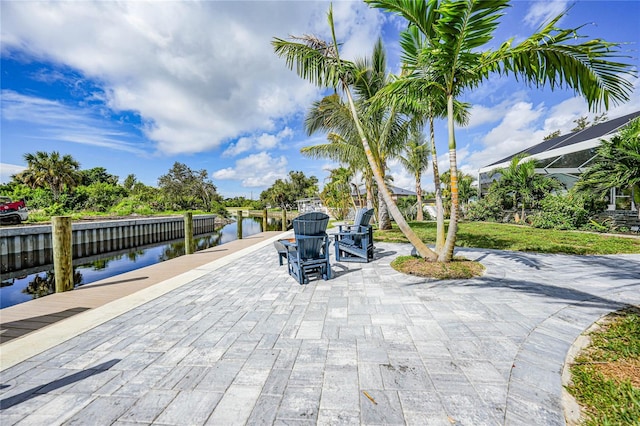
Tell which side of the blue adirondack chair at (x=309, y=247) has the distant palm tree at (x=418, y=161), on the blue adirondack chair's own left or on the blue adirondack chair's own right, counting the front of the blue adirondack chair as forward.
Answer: on the blue adirondack chair's own right

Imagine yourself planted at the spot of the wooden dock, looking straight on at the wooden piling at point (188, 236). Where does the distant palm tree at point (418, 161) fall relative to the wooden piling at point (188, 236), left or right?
right

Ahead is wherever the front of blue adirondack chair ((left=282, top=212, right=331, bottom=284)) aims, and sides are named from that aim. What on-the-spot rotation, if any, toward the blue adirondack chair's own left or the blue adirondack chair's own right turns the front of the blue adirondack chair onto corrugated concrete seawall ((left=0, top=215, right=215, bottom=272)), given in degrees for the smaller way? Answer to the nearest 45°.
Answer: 0° — it already faces it

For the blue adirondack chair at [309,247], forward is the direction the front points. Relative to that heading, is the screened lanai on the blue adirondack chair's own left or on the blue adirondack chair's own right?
on the blue adirondack chair's own right
